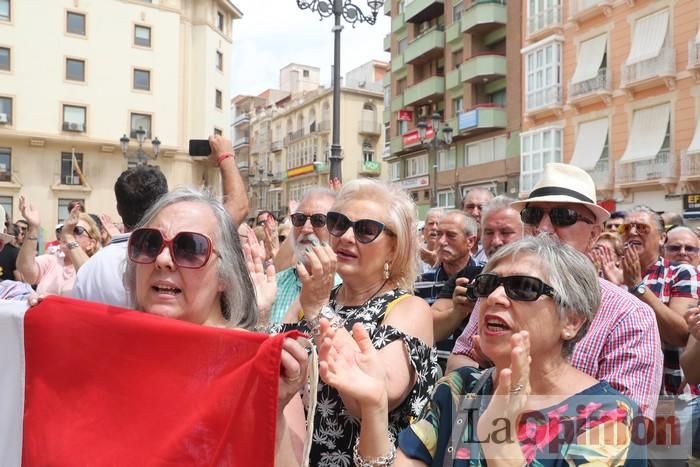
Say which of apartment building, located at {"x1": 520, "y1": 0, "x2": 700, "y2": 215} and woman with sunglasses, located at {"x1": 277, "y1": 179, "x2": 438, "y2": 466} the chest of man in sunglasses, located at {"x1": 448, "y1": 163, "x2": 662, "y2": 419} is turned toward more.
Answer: the woman with sunglasses

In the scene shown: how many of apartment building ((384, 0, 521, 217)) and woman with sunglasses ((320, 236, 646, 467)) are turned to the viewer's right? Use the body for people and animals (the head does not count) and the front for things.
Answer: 0

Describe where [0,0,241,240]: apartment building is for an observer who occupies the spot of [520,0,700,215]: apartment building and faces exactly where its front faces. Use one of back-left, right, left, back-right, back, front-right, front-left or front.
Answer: front-right

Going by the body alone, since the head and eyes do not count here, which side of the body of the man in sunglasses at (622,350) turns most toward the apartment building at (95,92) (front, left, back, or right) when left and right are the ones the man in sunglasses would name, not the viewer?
right

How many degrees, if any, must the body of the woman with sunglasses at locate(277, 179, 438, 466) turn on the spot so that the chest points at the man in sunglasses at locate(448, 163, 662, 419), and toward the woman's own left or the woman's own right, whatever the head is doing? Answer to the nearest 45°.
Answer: approximately 135° to the woman's own left

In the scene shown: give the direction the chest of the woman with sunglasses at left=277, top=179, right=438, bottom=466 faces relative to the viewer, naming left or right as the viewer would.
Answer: facing the viewer and to the left of the viewer

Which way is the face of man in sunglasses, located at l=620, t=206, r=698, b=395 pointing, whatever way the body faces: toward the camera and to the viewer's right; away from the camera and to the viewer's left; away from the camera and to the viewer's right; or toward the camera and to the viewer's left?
toward the camera and to the viewer's left

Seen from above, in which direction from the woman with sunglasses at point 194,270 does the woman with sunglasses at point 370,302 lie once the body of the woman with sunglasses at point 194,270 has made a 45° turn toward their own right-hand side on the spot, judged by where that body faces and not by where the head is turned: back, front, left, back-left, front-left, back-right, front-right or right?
back

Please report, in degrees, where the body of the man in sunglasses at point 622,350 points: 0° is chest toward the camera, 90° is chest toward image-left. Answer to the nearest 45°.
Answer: approximately 45°

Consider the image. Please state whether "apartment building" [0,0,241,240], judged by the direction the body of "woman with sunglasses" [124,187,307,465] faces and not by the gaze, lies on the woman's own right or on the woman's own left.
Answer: on the woman's own right

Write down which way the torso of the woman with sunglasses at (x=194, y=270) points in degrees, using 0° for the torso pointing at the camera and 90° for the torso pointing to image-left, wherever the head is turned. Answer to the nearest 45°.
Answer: approximately 45°
